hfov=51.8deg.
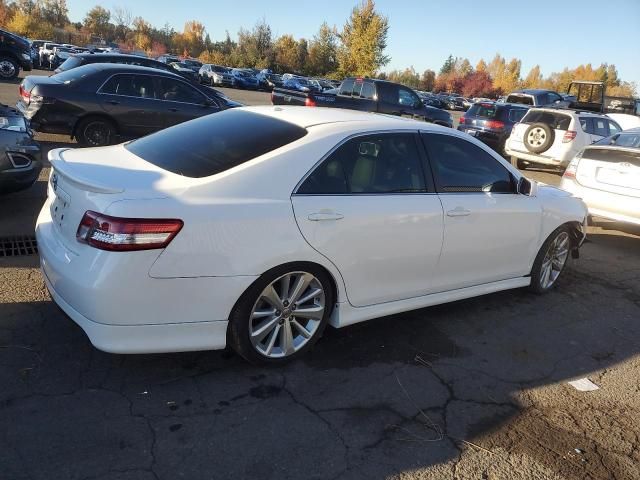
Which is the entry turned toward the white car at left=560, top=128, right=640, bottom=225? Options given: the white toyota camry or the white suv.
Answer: the white toyota camry

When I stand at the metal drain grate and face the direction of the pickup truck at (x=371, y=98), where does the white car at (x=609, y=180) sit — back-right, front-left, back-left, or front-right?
front-right

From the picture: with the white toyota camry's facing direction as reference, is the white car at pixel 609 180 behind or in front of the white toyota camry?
in front

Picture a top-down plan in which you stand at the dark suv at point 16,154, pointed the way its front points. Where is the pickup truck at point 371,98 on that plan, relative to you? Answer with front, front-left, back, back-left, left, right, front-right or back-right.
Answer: left

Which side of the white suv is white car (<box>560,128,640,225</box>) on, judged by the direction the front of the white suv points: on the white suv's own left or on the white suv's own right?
on the white suv's own right

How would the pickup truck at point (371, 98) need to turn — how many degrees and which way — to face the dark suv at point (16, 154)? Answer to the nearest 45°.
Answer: approximately 135° to its right

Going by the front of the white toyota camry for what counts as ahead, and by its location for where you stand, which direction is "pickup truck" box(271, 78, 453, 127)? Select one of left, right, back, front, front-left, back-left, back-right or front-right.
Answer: front-left

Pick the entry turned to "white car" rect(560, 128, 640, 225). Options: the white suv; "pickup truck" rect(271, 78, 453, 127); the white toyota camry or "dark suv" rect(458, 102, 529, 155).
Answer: the white toyota camry

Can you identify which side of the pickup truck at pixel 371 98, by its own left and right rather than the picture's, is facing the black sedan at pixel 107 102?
back

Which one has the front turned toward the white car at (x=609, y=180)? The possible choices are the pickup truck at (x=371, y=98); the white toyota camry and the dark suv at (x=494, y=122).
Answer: the white toyota camry

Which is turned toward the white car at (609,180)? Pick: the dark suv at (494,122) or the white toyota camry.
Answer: the white toyota camry

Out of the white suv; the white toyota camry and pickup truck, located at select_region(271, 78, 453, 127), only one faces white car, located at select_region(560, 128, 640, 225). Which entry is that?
the white toyota camry

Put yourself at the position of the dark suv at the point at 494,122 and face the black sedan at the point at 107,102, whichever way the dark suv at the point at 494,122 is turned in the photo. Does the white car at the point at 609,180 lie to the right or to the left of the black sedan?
left
